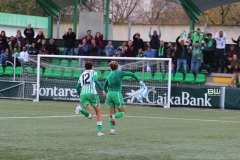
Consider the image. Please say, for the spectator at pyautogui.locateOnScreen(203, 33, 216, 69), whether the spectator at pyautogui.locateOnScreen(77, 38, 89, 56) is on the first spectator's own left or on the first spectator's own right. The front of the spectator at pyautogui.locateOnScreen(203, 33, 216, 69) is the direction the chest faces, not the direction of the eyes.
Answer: on the first spectator's own right

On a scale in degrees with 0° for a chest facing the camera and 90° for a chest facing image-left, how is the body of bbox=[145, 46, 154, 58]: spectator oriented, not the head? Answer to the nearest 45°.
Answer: approximately 0°

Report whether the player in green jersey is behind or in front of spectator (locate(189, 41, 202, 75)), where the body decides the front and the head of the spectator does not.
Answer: in front

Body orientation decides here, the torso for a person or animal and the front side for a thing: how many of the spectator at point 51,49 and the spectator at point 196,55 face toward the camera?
2

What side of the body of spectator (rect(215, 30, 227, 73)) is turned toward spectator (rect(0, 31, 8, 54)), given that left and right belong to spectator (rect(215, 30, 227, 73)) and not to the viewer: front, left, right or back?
right

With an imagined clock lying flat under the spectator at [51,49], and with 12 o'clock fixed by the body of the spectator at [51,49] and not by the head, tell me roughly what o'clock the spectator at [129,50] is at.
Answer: the spectator at [129,50] is roughly at 10 o'clock from the spectator at [51,49].
